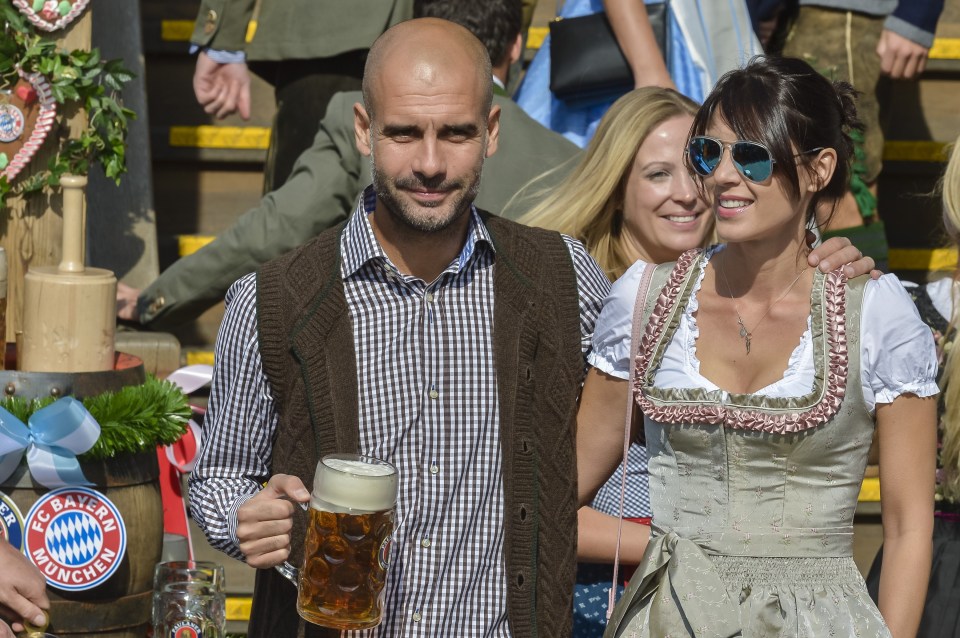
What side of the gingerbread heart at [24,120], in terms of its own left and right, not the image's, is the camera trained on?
front

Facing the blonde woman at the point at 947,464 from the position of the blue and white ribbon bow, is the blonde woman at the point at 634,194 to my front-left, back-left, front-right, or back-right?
front-left

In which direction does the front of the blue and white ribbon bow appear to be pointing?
toward the camera

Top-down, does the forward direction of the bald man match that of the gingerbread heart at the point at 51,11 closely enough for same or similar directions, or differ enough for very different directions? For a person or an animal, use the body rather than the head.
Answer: same or similar directions

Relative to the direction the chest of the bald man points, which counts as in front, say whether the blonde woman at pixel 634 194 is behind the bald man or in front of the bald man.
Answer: behind

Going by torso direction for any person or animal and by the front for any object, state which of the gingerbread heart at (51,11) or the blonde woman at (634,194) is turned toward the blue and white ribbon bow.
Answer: the gingerbread heart

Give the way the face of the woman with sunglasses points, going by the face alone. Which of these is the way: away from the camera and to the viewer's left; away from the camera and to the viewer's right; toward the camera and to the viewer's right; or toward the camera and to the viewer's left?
toward the camera and to the viewer's left

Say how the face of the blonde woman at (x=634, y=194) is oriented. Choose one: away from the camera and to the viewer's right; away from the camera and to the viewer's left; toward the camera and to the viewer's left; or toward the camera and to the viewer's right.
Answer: toward the camera and to the viewer's right

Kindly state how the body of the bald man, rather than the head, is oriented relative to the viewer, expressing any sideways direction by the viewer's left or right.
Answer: facing the viewer

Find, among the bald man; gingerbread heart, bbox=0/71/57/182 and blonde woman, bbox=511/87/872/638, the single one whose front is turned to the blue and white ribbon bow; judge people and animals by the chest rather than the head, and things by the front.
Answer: the gingerbread heart

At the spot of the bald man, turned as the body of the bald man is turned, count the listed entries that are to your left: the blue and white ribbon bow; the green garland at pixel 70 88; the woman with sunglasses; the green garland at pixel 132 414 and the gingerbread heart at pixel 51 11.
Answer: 1

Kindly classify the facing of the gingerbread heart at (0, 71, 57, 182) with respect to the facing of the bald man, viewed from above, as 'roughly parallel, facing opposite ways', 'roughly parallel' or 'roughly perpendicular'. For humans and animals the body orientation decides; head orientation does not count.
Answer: roughly parallel

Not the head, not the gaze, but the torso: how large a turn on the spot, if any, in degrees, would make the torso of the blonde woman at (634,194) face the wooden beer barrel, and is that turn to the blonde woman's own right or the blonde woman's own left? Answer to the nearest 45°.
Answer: approximately 90° to the blonde woman's own right

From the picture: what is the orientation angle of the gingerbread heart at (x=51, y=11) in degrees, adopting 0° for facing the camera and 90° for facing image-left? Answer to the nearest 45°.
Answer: approximately 0°

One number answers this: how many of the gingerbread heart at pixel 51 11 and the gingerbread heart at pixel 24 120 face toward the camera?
2

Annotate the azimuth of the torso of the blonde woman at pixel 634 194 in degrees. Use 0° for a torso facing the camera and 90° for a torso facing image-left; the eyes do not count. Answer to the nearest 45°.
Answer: approximately 315°

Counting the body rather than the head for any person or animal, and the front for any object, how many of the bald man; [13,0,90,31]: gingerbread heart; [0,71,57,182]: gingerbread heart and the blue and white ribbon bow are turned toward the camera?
4

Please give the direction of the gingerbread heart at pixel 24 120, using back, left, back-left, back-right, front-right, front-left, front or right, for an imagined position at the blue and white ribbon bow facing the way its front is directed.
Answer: back

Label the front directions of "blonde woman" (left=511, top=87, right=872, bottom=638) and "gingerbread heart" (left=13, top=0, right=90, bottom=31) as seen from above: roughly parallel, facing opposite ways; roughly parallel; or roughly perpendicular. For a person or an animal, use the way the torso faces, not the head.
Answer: roughly parallel
